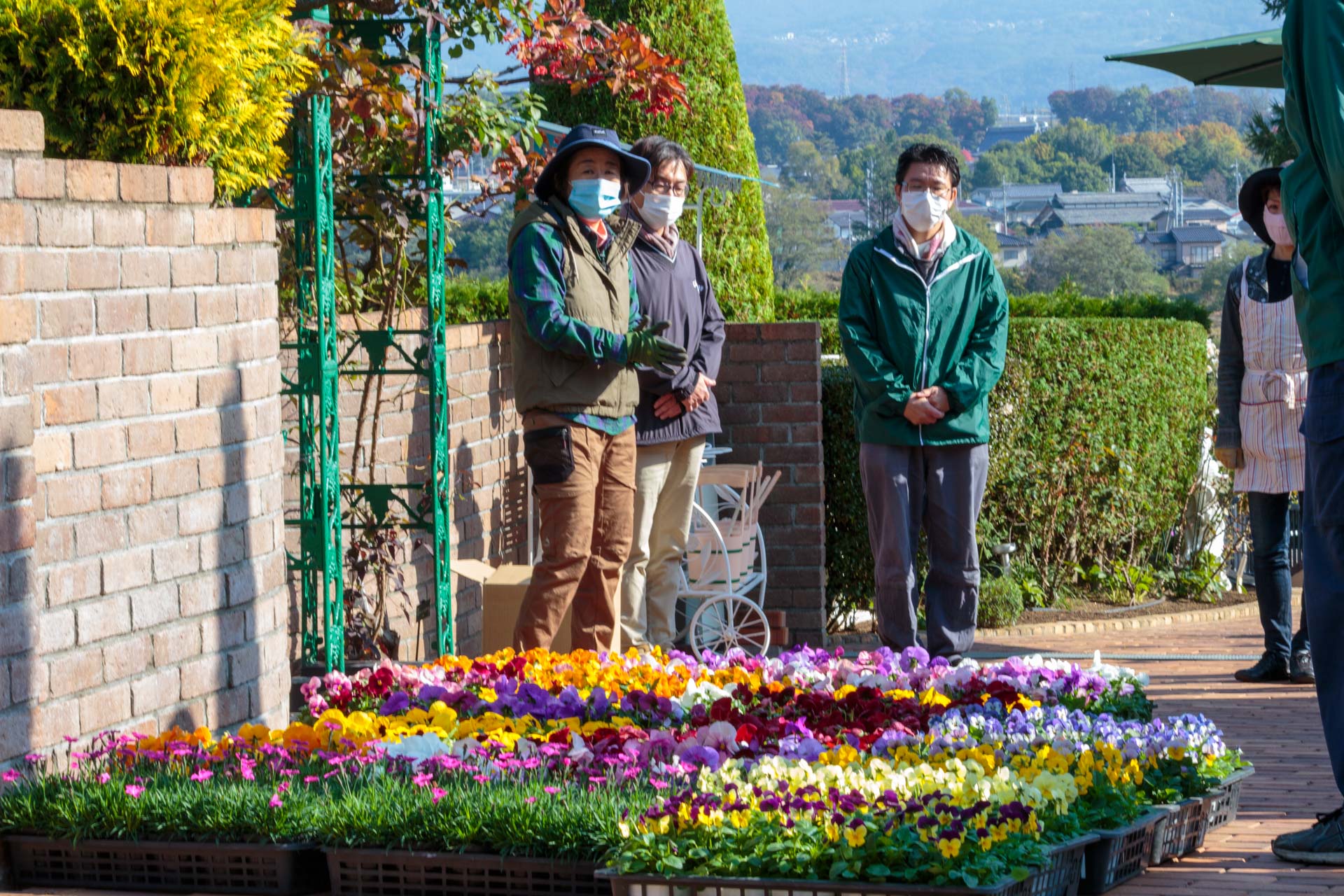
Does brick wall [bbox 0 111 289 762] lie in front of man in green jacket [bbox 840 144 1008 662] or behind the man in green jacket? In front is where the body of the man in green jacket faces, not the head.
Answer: in front

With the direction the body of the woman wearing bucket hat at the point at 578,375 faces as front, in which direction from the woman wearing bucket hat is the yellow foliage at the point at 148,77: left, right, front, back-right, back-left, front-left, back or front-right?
right

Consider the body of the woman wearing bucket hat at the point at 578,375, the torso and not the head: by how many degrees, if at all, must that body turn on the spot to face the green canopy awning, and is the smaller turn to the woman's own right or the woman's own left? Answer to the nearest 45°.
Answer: approximately 90° to the woman's own left

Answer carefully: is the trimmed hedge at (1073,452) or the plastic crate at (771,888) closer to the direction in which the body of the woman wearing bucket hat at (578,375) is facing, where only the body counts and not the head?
the plastic crate

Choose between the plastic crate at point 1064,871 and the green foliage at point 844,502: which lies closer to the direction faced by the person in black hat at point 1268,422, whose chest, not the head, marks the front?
the plastic crate
